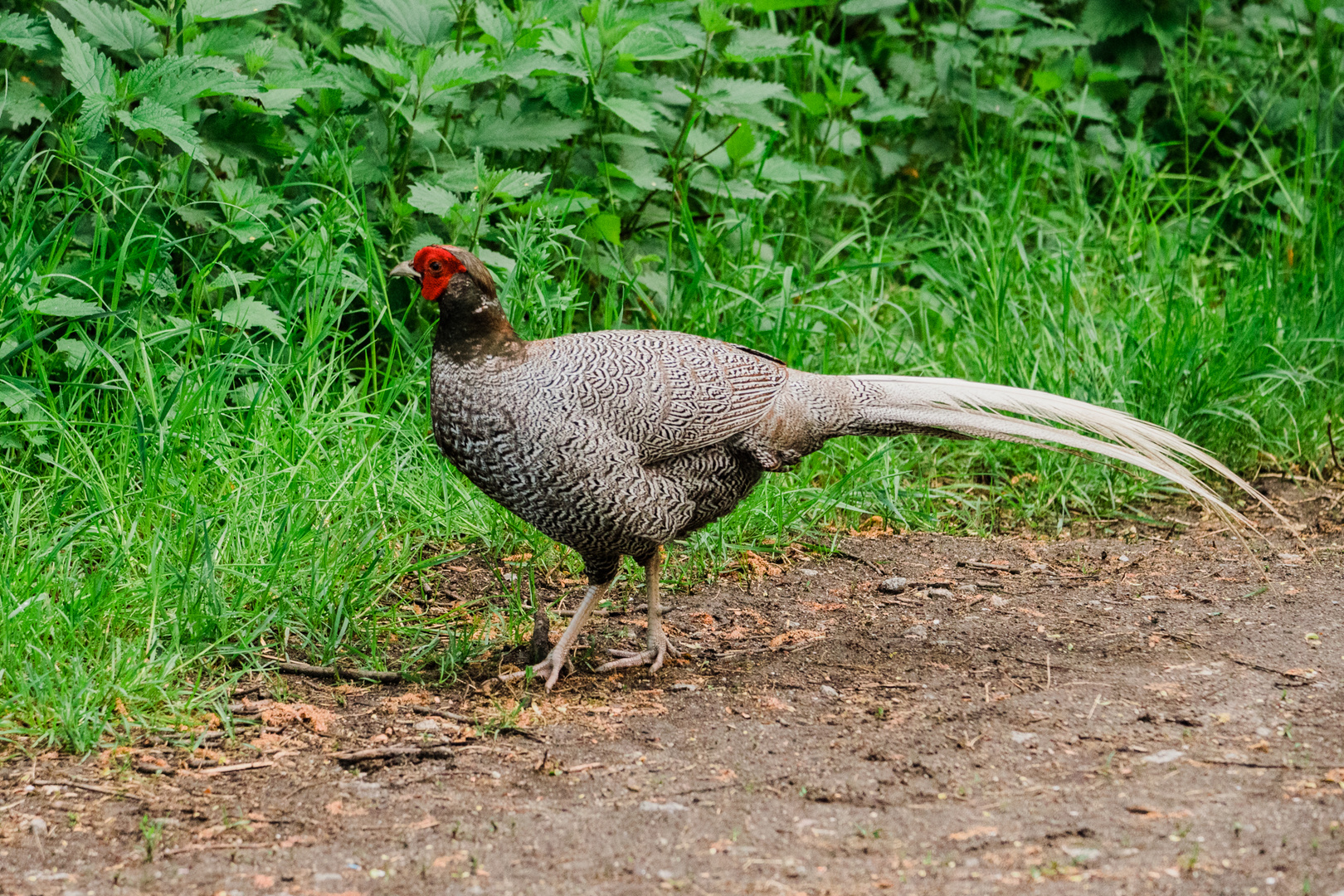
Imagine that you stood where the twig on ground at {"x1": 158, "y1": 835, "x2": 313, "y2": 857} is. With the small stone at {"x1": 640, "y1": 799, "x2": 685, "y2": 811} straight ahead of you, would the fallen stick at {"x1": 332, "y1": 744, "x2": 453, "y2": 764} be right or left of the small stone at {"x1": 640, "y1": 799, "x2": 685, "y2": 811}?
left

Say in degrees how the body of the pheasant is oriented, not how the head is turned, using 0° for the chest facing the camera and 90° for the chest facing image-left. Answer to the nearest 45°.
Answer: approximately 90°

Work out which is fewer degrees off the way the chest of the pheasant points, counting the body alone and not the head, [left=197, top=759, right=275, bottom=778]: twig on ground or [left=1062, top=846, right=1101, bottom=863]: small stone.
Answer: the twig on ground

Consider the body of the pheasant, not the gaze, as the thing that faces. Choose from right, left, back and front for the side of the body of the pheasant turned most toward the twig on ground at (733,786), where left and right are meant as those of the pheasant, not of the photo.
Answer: left

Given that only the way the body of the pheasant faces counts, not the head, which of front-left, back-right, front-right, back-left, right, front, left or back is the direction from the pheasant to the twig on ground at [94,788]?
front-left

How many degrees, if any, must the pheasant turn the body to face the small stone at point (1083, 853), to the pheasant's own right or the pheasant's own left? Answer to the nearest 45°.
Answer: approximately 135° to the pheasant's own left

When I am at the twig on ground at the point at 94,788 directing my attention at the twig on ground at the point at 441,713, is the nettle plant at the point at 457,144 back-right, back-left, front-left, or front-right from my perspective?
front-left

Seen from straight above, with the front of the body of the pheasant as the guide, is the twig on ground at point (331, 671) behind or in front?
in front

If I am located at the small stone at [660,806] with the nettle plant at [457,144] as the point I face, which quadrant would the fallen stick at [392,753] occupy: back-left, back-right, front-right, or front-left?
front-left

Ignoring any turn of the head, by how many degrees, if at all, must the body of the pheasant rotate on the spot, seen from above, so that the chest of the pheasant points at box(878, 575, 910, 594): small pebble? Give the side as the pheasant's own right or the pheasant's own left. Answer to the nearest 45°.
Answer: approximately 135° to the pheasant's own right

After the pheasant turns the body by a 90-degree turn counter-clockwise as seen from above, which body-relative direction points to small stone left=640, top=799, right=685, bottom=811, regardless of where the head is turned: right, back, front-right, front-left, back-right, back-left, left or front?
front
